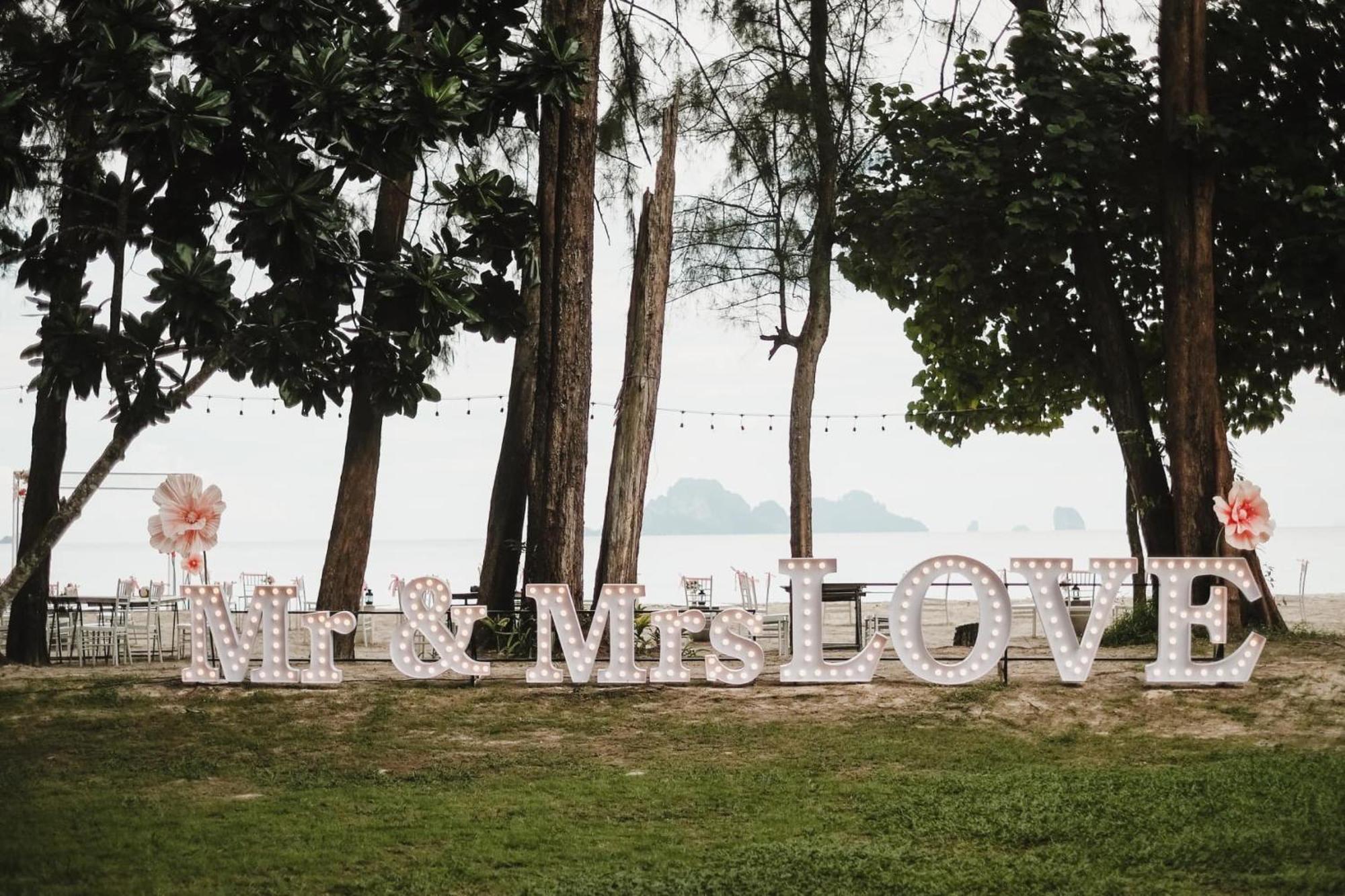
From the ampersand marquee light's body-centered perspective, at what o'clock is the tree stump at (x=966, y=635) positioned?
The tree stump is roughly at 8 o'clock from the ampersand marquee light.

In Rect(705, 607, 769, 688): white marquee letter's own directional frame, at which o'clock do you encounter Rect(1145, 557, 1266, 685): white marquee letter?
Rect(1145, 557, 1266, 685): white marquee letter is roughly at 9 o'clock from Rect(705, 607, 769, 688): white marquee letter.

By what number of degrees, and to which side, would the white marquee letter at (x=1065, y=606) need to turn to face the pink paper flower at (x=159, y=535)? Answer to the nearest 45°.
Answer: approximately 90° to its right

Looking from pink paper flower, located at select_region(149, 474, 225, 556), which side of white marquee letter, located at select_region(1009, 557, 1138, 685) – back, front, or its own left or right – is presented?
right

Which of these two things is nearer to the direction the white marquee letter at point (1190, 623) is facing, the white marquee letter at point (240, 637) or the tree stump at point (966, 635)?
the white marquee letter

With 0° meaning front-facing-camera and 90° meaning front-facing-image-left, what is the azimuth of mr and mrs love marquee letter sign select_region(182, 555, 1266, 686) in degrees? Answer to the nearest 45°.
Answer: approximately 0°

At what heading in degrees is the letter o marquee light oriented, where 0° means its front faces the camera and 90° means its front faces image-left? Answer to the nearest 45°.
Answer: approximately 0°

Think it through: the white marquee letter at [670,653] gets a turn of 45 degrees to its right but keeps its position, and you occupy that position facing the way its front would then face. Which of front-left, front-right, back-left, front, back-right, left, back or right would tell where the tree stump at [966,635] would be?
back

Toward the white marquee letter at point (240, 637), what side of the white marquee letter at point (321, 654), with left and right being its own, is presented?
right

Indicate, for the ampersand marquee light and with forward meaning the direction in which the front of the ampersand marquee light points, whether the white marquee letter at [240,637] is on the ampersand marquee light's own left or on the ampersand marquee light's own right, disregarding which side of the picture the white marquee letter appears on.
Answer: on the ampersand marquee light's own right
